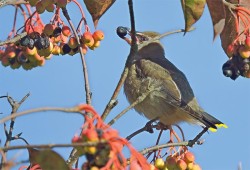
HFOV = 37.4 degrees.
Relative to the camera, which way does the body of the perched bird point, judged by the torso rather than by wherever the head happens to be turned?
to the viewer's left

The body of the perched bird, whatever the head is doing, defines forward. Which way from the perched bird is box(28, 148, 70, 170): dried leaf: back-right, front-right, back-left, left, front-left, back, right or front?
front

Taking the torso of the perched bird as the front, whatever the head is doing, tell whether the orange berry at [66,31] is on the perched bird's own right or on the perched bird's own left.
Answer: on the perched bird's own left

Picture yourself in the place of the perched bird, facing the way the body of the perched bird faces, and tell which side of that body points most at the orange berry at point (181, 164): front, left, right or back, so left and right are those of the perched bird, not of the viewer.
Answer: left
